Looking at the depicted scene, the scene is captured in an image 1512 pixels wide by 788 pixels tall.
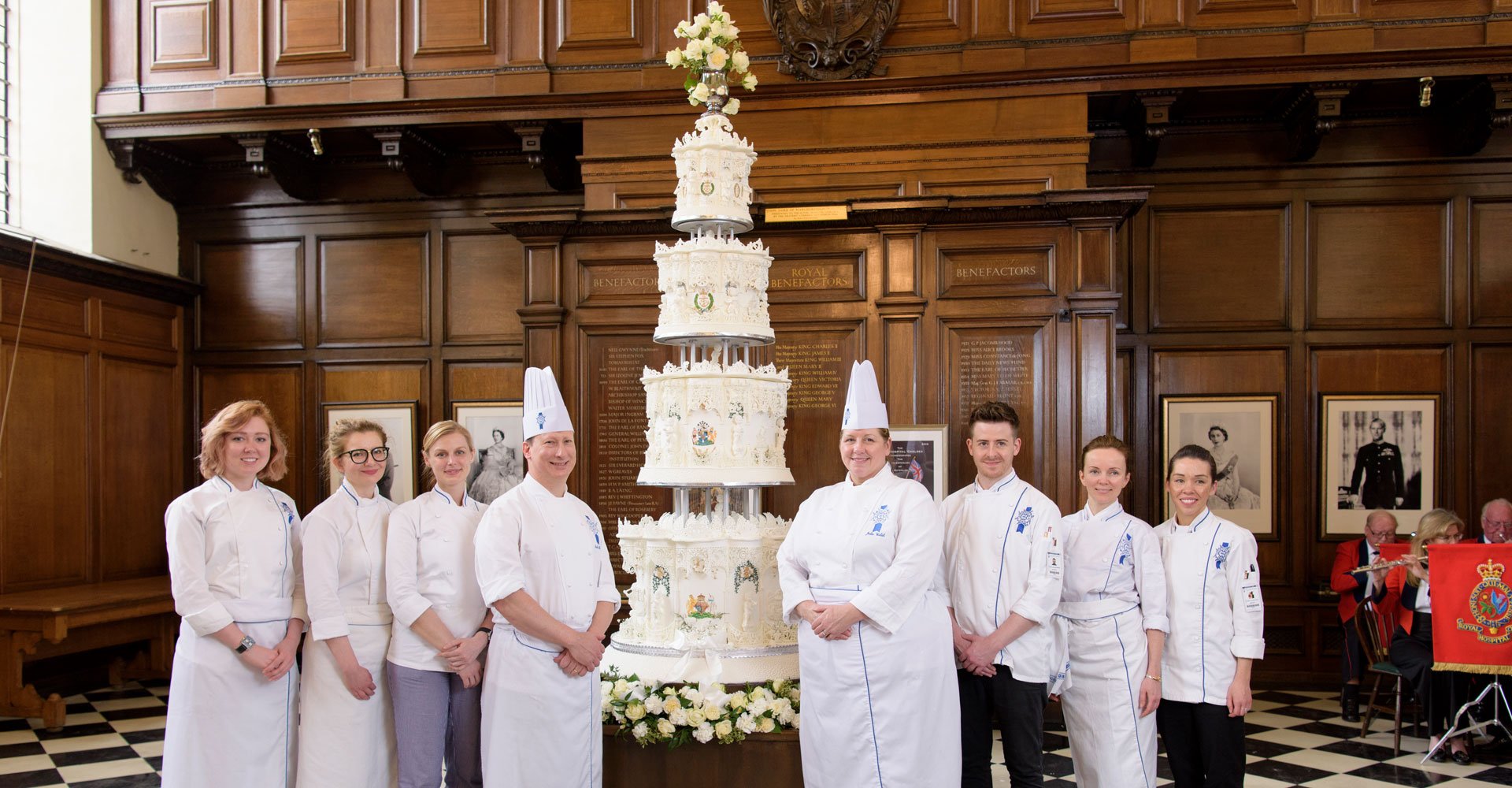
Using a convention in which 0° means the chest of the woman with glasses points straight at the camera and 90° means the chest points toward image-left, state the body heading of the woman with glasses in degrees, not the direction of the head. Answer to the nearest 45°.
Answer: approximately 315°

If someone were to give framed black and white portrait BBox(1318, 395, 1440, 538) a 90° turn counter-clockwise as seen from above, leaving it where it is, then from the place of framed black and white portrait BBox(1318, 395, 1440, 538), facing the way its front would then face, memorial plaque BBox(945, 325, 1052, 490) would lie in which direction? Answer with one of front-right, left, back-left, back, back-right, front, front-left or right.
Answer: back-right

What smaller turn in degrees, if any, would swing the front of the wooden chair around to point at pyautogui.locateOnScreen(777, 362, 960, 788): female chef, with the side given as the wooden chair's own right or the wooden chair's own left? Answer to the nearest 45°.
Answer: approximately 45° to the wooden chair's own right

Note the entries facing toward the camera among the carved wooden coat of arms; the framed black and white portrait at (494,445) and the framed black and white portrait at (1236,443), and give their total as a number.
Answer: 3

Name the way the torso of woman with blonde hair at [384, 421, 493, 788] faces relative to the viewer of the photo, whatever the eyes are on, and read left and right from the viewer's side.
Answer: facing the viewer and to the right of the viewer

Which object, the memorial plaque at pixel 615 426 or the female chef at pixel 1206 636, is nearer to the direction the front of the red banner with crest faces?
the female chef

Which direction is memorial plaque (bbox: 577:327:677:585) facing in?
toward the camera

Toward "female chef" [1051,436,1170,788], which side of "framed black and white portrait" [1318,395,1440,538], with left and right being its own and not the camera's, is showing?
front

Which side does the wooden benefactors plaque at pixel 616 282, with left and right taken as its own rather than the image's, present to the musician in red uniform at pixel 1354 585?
left

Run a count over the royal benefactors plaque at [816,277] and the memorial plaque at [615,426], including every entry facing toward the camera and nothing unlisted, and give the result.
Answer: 2

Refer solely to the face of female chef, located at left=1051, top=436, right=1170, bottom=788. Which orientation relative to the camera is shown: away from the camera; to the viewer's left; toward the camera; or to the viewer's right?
toward the camera

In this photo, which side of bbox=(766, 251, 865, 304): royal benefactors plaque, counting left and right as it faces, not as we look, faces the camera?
front

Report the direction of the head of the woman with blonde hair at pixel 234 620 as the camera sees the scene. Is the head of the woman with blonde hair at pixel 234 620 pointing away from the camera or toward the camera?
toward the camera

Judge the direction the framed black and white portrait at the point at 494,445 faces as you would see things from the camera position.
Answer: facing the viewer

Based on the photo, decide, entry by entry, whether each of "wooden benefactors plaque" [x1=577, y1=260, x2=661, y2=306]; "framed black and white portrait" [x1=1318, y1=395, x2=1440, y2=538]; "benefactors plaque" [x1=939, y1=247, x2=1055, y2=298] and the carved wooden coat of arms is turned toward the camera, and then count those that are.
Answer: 4

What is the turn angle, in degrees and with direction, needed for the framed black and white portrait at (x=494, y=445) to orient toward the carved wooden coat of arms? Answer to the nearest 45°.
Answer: approximately 45° to its left
